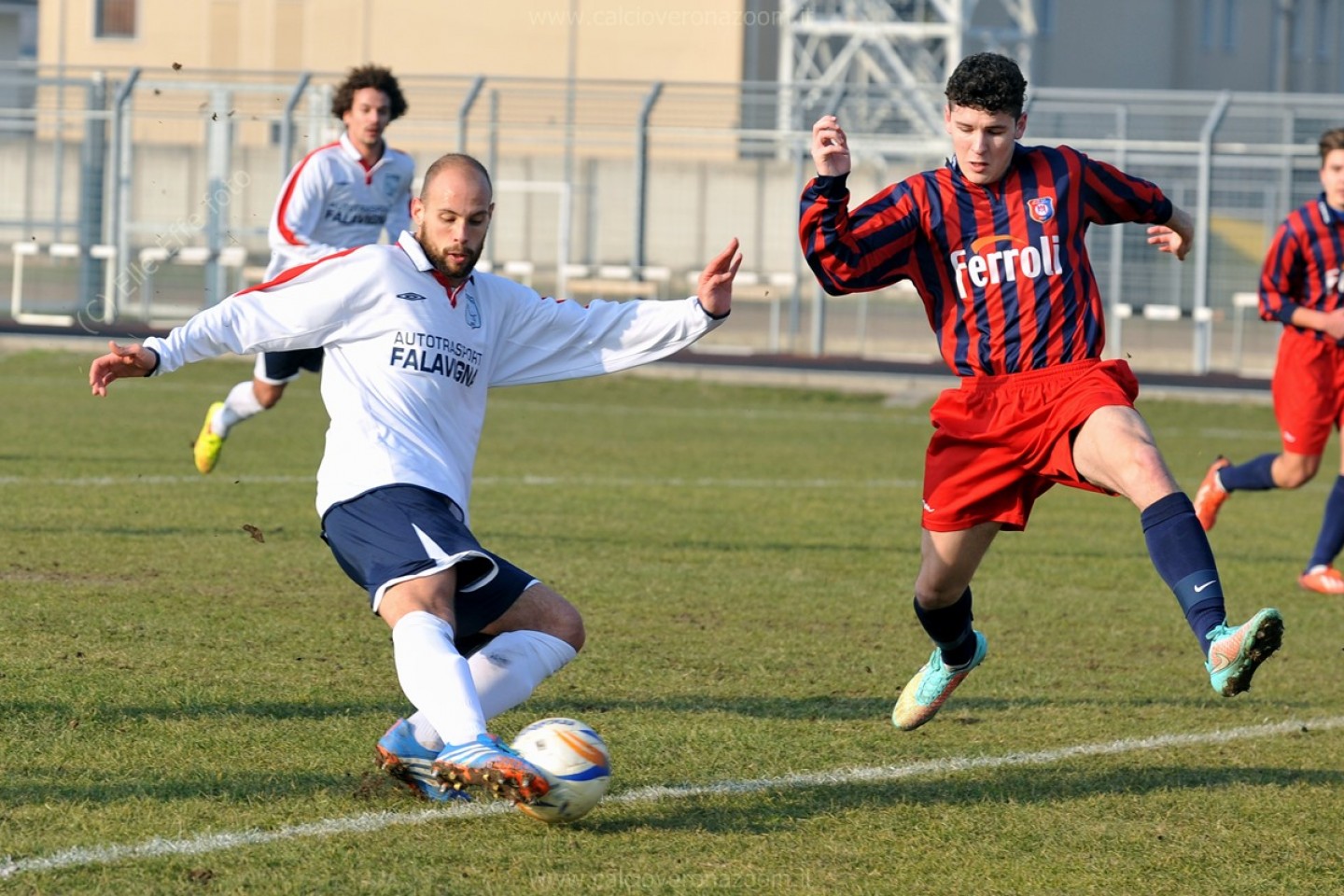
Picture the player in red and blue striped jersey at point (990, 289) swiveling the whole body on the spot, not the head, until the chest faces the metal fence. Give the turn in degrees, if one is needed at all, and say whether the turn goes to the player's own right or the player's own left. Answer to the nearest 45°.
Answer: approximately 180°

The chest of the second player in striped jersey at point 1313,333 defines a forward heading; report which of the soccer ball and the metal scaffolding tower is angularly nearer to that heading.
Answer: the soccer ball

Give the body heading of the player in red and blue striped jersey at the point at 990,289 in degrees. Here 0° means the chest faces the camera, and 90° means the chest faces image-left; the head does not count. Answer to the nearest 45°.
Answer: approximately 0°

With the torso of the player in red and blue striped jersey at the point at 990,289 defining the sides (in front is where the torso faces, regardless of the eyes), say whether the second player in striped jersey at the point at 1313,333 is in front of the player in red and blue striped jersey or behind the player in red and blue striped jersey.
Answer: behind

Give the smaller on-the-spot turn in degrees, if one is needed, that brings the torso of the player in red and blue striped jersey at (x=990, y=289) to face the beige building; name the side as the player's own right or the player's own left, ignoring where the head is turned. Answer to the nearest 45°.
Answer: approximately 180°

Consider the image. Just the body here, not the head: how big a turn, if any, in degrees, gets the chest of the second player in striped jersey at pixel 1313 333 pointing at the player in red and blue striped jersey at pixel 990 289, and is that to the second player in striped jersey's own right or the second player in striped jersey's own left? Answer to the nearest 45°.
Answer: approximately 45° to the second player in striped jersey's own right

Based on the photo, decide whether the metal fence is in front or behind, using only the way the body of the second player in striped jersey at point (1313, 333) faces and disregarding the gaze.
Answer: behind

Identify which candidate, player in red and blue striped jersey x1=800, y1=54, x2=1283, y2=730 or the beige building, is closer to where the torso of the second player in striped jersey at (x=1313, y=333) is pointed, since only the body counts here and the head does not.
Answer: the player in red and blue striped jersey
